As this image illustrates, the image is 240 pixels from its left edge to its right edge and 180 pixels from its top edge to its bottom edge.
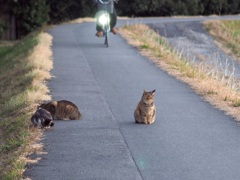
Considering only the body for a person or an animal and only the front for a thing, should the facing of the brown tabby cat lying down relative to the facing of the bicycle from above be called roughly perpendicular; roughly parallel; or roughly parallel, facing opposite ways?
roughly perpendicular

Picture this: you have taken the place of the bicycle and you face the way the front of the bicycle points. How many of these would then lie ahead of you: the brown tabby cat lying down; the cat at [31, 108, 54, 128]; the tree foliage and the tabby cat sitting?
3

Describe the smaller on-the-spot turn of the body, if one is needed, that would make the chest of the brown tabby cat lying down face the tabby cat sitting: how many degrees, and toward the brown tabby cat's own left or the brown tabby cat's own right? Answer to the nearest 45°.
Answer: approximately 180°

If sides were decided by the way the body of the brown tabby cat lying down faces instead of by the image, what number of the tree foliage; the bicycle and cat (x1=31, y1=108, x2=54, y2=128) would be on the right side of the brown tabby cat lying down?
2

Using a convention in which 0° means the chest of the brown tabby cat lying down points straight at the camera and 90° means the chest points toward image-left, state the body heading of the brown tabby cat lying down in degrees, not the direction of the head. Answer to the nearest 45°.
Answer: approximately 90°

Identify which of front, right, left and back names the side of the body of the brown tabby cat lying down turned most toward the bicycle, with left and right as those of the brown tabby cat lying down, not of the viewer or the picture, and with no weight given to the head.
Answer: right

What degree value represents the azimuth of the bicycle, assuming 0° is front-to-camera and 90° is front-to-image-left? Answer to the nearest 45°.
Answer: approximately 0°

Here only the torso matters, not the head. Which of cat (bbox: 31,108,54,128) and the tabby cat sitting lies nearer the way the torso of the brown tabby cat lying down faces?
the cat

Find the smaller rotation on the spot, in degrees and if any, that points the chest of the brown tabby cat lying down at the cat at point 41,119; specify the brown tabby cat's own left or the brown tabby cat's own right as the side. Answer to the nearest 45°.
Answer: approximately 45° to the brown tabby cat's own left

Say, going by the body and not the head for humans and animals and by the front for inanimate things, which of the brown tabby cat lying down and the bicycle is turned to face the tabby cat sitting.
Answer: the bicycle

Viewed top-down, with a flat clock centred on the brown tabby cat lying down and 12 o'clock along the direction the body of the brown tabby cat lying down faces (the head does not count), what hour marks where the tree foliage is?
The tree foliage is roughly at 3 o'clock from the brown tabby cat lying down.

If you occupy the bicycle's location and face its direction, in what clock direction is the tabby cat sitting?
The tabby cat sitting is roughly at 12 o'clock from the bicycle.

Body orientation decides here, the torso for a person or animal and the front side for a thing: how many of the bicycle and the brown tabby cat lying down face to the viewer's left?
1
